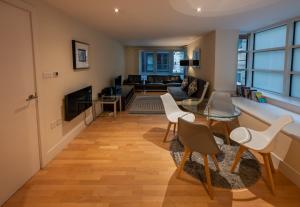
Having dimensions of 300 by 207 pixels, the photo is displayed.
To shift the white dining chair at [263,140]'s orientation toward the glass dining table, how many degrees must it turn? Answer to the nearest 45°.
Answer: approximately 45° to its right

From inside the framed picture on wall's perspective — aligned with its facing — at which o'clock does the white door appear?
The white door is roughly at 2 o'clock from the framed picture on wall.

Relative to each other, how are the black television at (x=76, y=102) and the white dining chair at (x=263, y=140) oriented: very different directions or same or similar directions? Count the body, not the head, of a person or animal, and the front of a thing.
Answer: very different directions

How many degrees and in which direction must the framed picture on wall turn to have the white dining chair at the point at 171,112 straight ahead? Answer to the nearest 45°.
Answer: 0° — it already faces it

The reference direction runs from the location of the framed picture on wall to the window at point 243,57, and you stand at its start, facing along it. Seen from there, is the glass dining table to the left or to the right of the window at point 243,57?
right

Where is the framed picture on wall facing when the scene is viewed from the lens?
facing the viewer and to the right of the viewer

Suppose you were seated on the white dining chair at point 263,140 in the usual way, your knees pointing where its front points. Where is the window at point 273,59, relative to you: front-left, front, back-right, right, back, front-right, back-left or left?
right

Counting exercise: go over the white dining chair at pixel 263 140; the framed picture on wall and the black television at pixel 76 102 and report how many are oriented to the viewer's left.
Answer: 1

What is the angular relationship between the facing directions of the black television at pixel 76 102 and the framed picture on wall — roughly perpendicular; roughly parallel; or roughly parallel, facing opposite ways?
roughly parallel

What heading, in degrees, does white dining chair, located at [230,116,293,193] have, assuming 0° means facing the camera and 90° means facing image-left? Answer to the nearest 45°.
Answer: approximately 90°

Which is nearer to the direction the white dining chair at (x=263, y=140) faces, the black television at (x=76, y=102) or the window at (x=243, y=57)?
the black television

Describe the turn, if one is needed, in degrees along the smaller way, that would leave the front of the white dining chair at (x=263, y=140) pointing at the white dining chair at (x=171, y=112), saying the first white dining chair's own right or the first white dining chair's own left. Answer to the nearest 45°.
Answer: approximately 45° to the first white dining chair's own right

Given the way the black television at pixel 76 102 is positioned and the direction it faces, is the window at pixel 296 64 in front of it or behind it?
in front

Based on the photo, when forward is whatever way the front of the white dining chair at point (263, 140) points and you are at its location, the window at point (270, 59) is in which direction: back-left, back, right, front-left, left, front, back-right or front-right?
right
